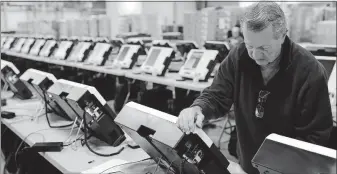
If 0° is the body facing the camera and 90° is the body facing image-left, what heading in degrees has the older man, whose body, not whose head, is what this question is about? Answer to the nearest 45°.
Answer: approximately 45°

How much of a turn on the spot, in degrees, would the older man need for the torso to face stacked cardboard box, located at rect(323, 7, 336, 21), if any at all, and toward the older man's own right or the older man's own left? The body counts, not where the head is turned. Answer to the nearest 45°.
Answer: approximately 135° to the older man's own right

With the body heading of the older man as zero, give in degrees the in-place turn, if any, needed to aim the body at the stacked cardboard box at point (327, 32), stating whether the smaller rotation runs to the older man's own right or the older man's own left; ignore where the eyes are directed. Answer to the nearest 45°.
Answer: approximately 135° to the older man's own right

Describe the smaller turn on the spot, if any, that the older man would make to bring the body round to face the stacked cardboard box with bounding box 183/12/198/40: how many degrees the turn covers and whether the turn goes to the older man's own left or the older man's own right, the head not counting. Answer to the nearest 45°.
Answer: approximately 135° to the older man's own right

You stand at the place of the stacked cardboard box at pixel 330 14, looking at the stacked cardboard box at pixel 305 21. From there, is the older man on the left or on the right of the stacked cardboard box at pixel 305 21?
left

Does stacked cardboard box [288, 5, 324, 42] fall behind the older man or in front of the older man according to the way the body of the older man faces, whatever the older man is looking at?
behind

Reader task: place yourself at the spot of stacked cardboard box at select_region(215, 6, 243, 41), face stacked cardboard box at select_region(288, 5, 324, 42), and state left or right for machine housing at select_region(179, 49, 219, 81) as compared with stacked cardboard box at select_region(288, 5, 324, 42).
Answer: right

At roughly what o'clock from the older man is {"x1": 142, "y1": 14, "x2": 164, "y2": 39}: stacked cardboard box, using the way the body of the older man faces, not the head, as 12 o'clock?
The stacked cardboard box is roughly at 4 o'clock from the older man.

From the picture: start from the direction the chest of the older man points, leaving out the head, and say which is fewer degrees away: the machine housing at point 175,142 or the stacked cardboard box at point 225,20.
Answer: the machine housing

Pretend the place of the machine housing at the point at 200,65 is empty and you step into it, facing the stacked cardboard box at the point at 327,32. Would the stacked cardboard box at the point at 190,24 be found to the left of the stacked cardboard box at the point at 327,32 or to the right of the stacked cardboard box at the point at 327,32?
left

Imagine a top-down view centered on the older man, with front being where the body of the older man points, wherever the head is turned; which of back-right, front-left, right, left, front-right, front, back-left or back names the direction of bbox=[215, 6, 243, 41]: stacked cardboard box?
back-right

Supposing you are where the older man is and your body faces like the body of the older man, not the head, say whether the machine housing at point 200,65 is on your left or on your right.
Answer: on your right

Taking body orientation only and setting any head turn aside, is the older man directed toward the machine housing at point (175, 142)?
yes
